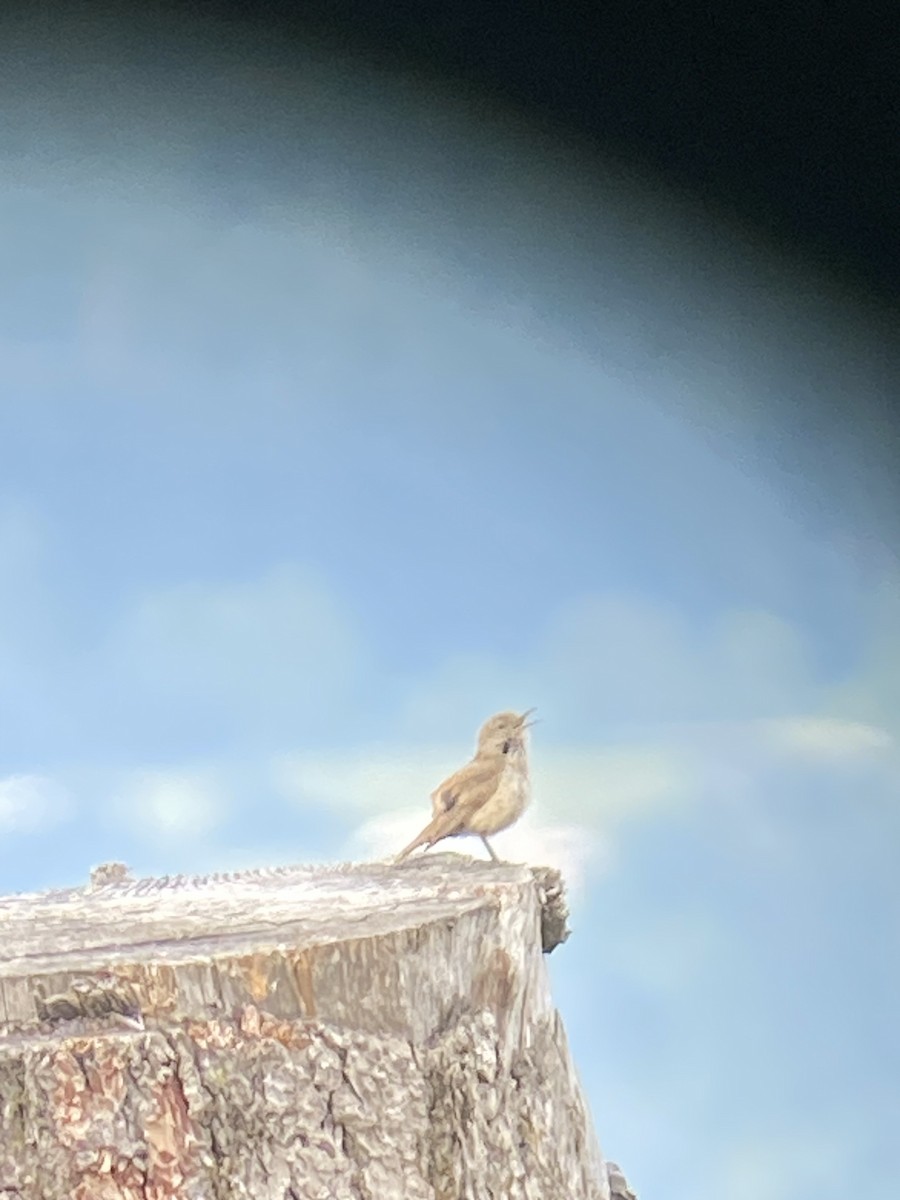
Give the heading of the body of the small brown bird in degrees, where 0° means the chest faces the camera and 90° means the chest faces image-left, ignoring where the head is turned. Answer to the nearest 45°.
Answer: approximately 270°
